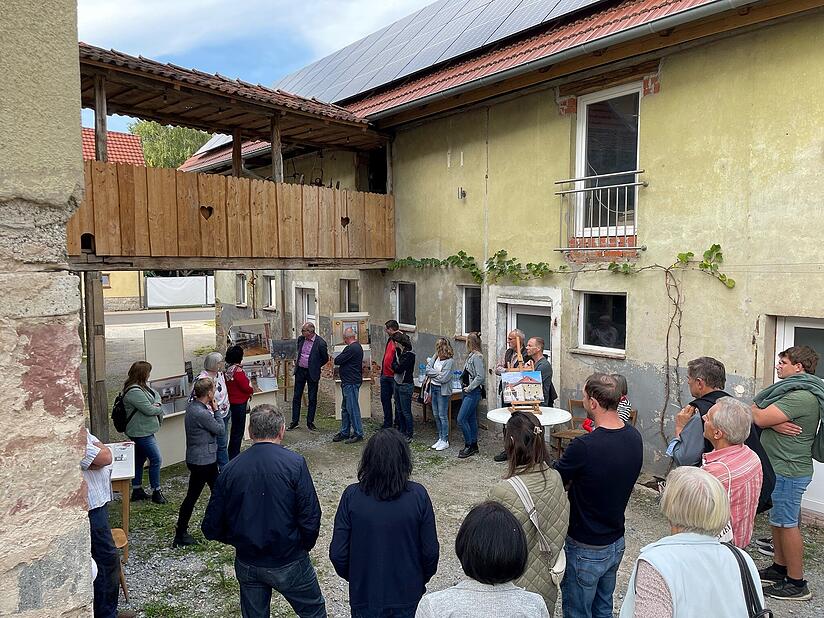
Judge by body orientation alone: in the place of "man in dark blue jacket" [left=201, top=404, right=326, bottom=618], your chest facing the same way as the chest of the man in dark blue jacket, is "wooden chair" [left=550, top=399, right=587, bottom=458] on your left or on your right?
on your right

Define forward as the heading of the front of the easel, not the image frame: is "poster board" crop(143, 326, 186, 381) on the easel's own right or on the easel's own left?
on the easel's own right

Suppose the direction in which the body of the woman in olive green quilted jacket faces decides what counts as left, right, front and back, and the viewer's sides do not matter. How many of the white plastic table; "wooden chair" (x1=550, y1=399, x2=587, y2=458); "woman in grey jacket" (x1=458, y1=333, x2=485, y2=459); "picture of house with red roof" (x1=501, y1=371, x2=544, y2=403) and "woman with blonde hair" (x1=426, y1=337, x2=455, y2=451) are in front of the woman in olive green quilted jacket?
5

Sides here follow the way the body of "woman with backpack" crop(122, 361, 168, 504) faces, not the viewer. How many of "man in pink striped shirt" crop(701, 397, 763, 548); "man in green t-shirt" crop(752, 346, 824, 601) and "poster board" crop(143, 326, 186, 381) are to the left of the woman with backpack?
1

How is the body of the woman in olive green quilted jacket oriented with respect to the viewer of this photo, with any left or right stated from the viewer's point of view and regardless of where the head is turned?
facing away from the viewer

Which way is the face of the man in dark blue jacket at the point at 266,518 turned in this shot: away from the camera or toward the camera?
away from the camera

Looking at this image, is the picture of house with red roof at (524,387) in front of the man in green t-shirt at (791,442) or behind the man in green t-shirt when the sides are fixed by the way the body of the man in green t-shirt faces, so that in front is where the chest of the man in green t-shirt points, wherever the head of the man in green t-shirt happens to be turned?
in front

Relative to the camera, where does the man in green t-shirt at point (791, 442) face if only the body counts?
to the viewer's left

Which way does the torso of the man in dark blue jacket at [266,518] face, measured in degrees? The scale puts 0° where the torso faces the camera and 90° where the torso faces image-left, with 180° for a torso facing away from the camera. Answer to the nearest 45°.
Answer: approximately 180°

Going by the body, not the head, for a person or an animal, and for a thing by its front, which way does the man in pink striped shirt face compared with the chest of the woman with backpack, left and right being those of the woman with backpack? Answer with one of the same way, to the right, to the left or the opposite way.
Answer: to the left

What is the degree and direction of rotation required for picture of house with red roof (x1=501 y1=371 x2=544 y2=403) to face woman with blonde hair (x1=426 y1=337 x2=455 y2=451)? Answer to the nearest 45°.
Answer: approximately 135° to its right

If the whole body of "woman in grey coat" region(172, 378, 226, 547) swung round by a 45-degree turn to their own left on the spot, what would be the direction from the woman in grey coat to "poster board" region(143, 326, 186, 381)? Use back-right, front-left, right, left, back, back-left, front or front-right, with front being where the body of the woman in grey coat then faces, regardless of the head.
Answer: front-left

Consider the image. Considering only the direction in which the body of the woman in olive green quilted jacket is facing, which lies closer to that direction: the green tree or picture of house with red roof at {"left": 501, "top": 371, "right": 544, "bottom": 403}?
the picture of house with red roof
